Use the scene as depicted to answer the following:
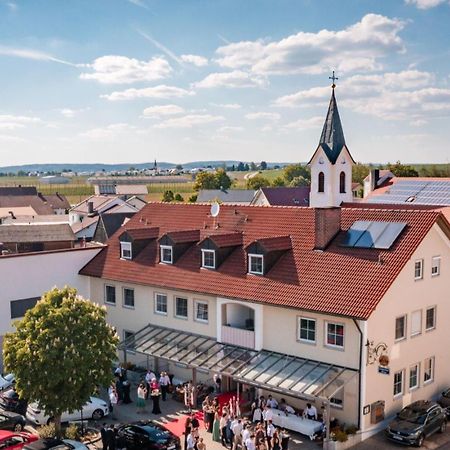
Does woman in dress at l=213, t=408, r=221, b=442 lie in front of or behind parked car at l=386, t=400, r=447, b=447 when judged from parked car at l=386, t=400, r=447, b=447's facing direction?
in front

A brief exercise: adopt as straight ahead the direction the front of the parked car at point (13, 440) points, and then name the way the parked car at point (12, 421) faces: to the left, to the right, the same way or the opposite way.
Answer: the same way

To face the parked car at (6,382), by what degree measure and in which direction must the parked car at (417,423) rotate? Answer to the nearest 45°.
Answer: approximately 45° to its right

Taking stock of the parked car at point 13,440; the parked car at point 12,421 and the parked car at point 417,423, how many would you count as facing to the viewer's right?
2

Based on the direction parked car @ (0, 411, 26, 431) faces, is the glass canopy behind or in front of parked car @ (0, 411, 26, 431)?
in front

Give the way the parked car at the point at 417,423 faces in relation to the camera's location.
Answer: facing the viewer and to the left of the viewer

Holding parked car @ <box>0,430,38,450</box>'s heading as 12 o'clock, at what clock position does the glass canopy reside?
The glass canopy is roughly at 12 o'clock from the parked car.

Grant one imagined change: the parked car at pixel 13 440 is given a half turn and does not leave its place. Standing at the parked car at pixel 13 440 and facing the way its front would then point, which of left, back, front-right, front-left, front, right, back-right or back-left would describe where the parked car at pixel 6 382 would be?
right

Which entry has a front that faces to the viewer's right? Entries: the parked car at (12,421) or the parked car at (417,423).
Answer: the parked car at (12,421)

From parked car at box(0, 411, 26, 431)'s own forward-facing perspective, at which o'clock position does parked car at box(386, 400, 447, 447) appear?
parked car at box(386, 400, 447, 447) is roughly at 1 o'clock from parked car at box(0, 411, 26, 431).

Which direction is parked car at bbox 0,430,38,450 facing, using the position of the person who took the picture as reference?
facing to the right of the viewer

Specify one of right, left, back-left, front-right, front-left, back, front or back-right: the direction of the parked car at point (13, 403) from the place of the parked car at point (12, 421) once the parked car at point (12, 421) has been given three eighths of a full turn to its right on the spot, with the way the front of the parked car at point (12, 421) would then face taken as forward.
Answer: back-right

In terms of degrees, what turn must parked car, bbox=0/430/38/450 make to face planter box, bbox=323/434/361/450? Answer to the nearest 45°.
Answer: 0° — it already faces it

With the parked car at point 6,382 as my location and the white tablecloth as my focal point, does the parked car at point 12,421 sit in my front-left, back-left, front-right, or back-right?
front-right

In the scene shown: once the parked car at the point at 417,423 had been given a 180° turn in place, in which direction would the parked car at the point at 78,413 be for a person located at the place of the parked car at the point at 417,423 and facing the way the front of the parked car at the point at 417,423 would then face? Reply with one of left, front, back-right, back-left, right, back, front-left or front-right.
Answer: back-left
